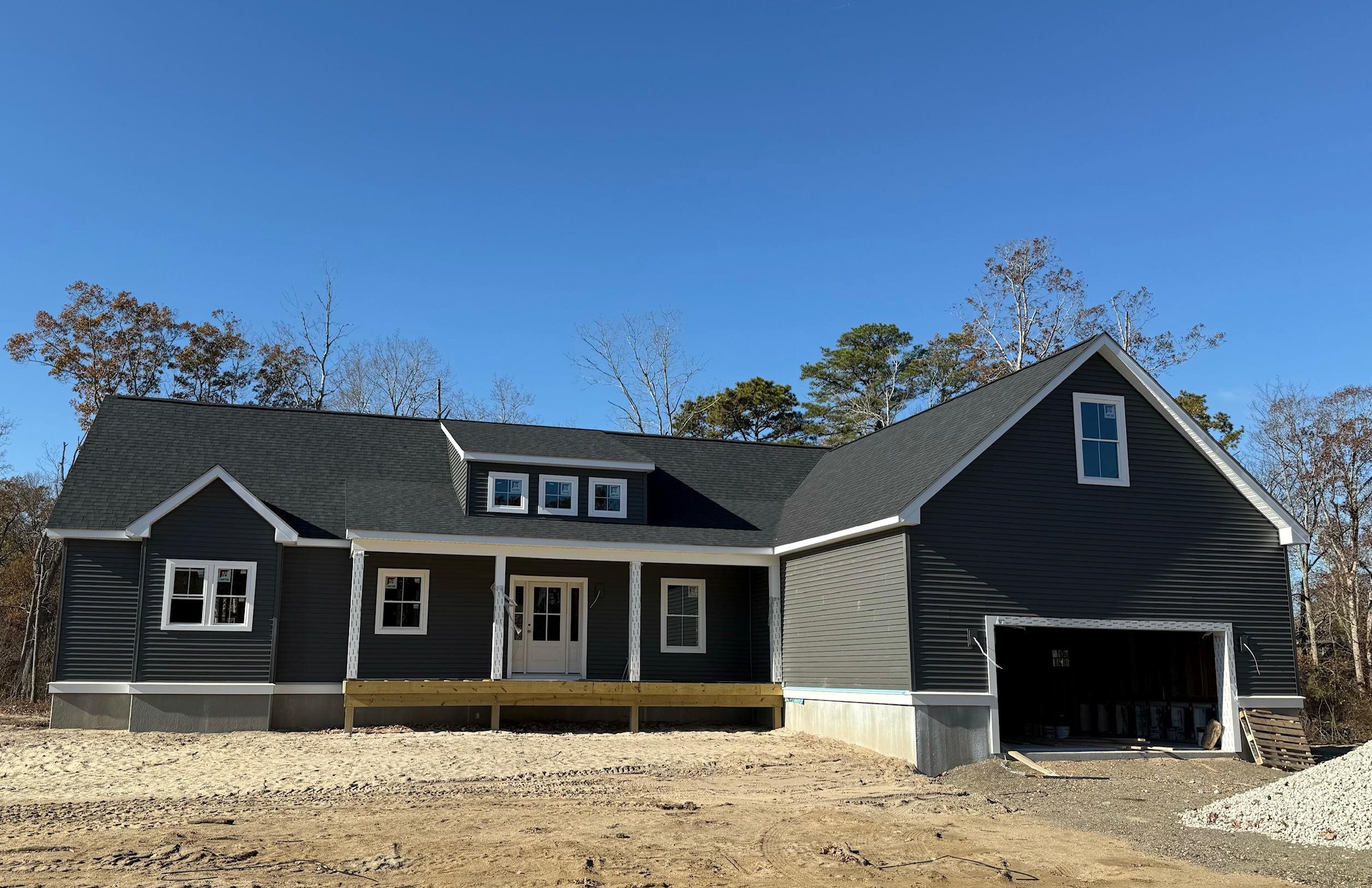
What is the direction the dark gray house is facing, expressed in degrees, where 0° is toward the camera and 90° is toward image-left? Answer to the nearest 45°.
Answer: approximately 0°

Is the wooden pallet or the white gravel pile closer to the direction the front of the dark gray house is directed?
the white gravel pile

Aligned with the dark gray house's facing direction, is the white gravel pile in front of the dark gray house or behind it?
in front

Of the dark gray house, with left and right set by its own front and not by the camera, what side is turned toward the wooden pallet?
left
